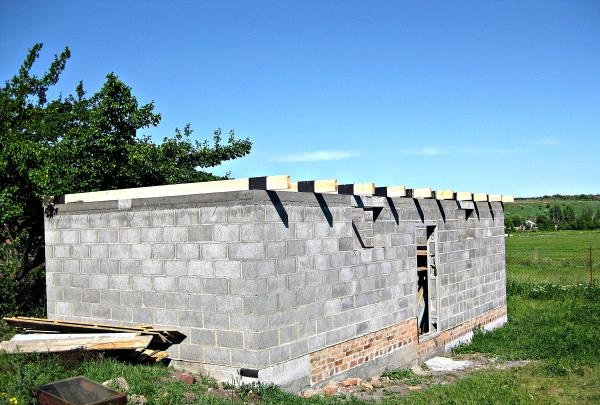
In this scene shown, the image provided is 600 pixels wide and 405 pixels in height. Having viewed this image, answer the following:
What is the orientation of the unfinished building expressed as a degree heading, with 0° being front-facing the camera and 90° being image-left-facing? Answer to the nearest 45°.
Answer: approximately 315°

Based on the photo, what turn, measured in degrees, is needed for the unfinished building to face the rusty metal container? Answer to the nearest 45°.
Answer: approximately 90° to its right

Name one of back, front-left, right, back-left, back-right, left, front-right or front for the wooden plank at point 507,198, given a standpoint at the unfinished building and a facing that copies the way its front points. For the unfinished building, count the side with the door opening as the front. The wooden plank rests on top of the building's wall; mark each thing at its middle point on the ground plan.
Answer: left

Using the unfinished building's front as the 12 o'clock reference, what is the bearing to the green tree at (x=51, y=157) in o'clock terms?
The green tree is roughly at 6 o'clock from the unfinished building.
